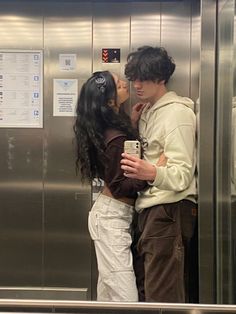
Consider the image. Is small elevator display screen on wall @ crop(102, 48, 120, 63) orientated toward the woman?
yes

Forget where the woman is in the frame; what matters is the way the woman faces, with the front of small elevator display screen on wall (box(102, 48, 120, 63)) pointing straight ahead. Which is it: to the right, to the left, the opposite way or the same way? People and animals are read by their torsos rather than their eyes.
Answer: to the left

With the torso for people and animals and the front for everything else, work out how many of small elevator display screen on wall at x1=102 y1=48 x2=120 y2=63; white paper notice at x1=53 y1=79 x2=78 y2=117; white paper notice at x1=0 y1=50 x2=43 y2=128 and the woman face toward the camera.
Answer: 3

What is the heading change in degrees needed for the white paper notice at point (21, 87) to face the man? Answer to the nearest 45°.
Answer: approximately 45° to its left

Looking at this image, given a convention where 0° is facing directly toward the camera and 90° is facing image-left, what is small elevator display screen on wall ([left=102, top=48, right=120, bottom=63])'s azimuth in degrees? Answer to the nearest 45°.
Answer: approximately 0°

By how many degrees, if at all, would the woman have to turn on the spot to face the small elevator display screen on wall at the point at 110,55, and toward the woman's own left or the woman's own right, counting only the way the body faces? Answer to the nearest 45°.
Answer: approximately 90° to the woman's own left

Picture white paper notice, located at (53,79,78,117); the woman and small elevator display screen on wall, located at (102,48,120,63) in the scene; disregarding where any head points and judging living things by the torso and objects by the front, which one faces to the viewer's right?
the woman

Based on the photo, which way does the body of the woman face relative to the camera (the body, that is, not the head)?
to the viewer's right

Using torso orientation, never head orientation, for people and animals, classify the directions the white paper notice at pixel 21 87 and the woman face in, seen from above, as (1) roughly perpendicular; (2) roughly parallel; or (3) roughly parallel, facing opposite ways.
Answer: roughly perpendicular
